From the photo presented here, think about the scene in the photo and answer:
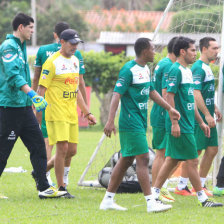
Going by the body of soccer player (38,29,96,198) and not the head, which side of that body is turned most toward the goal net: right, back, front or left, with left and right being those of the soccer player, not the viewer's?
left

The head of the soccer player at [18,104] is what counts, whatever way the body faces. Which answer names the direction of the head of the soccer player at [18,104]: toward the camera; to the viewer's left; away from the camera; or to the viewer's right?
to the viewer's right

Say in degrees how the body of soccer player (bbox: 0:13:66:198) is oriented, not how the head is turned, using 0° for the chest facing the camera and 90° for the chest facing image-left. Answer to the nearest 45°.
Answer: approximately 270°

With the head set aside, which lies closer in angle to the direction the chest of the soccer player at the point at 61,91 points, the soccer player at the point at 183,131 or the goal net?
the soccer player

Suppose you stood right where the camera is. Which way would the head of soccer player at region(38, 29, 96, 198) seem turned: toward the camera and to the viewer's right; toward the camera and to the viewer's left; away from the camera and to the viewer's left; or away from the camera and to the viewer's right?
toward the camera and to the viewer's right

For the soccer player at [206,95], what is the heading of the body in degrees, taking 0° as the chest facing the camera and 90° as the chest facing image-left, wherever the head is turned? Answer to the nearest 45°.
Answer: approximately 315°

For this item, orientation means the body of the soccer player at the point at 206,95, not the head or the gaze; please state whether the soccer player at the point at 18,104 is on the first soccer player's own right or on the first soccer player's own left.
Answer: on the first soccer player's own right
